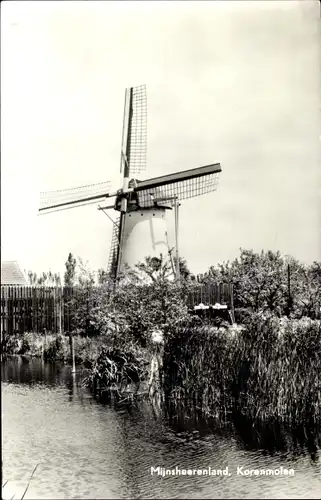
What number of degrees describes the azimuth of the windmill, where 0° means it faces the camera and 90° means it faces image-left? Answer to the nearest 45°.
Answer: approximately 45°

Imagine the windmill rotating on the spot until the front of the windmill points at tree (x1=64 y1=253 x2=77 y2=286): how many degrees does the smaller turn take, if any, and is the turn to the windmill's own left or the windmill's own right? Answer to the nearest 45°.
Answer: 0° — it already faces it
